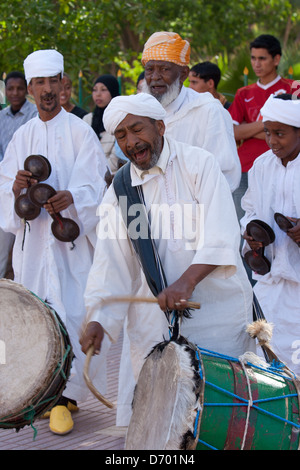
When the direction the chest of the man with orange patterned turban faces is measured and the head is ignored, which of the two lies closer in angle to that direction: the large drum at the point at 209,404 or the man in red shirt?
the large drum

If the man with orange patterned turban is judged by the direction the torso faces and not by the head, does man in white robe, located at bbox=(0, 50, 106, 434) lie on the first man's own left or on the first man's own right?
on the first man's own right

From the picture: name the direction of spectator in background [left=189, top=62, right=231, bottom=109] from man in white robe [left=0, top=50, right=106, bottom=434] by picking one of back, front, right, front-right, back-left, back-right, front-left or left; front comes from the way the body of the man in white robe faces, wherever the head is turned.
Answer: back-left

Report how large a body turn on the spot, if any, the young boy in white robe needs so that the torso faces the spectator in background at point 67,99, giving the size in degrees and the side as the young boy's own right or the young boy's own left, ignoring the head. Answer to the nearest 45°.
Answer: approximately 90° to the young boy's own right

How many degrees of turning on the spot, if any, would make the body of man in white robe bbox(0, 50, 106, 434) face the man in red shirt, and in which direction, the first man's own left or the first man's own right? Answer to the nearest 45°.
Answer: approximately 135° to the first man's own left

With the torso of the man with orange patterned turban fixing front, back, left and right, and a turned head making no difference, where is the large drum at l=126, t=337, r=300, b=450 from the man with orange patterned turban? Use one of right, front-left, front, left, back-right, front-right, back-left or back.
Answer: front-left

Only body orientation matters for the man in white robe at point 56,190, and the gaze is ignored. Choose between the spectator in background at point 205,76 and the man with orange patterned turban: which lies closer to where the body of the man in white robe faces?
the man with orange patterned turban

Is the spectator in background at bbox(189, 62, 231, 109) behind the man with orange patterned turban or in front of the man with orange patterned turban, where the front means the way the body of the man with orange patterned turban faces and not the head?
behind
